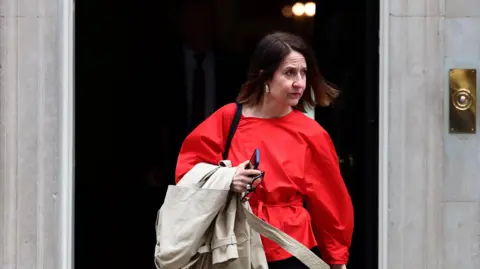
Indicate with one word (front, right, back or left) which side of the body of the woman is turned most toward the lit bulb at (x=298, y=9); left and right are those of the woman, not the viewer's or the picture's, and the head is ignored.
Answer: back

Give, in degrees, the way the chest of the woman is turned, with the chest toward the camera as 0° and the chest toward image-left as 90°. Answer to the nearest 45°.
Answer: approximately 0°

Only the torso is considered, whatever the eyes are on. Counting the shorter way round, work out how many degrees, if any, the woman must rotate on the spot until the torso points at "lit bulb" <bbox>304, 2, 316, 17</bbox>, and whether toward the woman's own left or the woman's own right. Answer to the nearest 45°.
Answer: approximately 180°

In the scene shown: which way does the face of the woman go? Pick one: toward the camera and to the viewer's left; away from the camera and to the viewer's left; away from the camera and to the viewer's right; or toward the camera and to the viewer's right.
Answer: toward the camera and to the viewer's right
